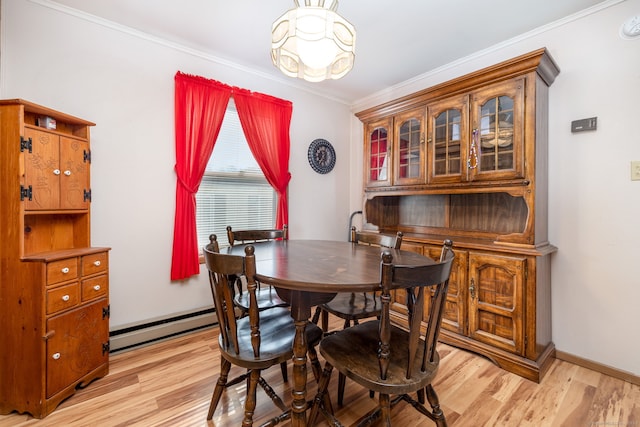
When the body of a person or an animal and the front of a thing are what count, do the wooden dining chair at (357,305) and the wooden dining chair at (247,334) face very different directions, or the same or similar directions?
very different directions

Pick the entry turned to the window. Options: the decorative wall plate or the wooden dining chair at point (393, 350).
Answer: the wooden dining chair

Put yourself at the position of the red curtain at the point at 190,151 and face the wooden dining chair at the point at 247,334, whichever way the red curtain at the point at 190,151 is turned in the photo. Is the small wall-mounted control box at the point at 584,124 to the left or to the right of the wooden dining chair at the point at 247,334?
left

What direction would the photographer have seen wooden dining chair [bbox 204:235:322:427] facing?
facing away from the viewer and to the right of the viewer

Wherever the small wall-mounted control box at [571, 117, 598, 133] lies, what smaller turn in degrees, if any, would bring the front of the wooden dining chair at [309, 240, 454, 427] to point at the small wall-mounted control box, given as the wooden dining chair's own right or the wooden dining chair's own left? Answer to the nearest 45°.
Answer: approximately 90° to the wooden dining chair's own right

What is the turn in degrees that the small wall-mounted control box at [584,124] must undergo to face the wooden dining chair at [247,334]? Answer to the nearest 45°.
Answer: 0° — it already faces it

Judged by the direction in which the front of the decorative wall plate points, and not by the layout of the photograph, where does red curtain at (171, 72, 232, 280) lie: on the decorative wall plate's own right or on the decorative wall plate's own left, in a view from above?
on the decorative wall plate's own right

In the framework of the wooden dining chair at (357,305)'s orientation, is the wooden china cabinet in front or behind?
behind
